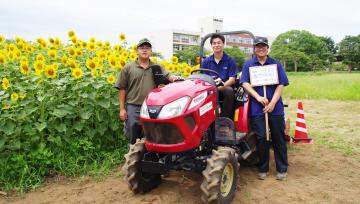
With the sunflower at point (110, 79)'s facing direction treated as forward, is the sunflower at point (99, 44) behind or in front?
behind

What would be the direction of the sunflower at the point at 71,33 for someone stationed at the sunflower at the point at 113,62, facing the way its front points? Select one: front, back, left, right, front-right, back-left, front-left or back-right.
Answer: back-right

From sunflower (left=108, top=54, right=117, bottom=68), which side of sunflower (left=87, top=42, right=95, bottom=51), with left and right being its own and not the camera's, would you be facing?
front

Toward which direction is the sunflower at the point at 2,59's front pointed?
toward the camera

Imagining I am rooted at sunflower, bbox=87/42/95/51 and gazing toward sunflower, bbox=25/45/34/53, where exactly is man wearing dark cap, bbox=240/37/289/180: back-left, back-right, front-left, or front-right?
back-left

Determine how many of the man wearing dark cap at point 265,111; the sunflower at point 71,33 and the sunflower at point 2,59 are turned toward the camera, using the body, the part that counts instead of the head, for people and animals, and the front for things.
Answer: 3

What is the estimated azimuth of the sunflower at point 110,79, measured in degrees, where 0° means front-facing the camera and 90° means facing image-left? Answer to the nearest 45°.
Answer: approximately 0°

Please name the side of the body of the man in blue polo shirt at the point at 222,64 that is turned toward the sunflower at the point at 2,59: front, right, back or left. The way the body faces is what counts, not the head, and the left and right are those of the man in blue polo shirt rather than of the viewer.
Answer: right

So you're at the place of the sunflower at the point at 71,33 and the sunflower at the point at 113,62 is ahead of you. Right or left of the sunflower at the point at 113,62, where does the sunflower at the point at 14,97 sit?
right

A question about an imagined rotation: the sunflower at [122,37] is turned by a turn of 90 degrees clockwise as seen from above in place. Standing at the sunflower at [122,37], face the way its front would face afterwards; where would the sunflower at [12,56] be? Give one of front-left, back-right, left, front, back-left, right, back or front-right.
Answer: front-left

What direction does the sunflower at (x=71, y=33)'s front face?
toward the camera

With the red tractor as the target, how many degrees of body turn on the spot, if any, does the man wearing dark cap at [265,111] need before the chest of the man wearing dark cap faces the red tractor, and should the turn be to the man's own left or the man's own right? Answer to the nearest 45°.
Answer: approximately 45° to the man's own right

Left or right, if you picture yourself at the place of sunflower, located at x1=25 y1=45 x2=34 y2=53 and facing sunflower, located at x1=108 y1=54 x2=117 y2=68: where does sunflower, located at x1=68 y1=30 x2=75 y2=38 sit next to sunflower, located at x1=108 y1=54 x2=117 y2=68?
left
